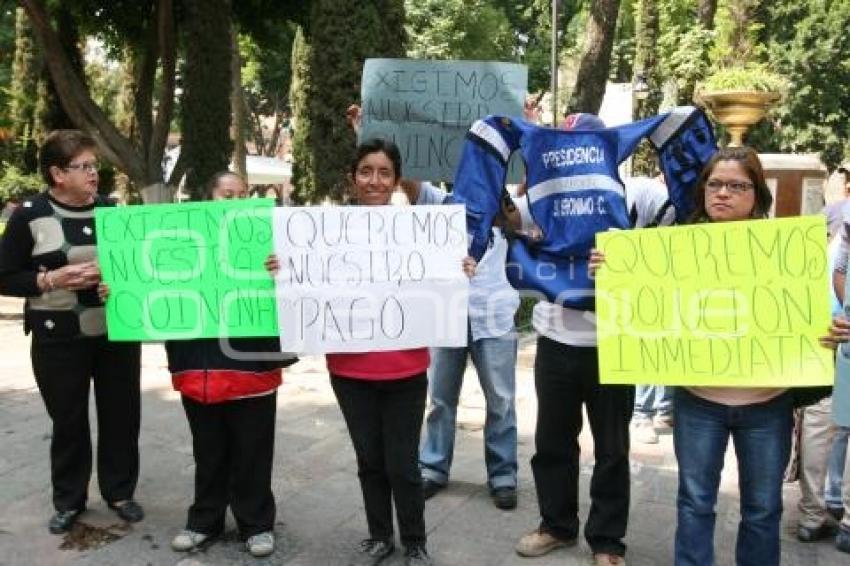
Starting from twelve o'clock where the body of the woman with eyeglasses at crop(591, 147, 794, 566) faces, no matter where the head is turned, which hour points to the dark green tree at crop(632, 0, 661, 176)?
The dark green tree is roughly at 6 o'clock from the woman with eyeglasses.

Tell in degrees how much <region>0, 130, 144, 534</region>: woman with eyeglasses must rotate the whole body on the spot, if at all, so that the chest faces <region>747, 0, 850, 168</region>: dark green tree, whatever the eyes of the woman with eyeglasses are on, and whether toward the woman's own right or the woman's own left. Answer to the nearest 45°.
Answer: approximately 90° to the woman's own left

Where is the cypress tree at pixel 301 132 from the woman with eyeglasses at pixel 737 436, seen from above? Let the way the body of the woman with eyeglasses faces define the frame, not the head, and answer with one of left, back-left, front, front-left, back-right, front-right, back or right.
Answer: back-right

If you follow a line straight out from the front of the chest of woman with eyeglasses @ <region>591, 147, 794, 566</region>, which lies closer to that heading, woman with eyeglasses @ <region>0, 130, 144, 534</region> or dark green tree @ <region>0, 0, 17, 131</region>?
the woman with eyeglasses

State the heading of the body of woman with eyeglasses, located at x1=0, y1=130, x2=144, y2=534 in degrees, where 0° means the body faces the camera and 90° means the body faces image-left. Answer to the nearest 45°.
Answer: approximately 315°
